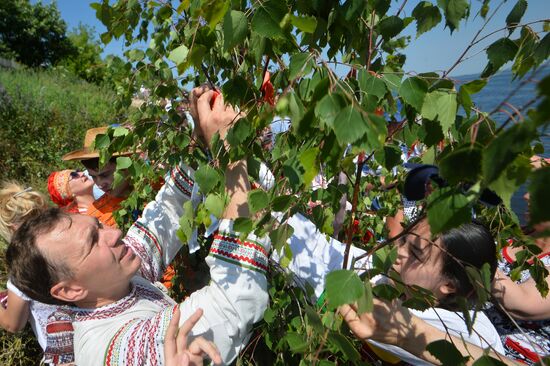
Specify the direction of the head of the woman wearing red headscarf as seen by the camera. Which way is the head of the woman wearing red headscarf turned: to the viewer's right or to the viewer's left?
to the viewer's right

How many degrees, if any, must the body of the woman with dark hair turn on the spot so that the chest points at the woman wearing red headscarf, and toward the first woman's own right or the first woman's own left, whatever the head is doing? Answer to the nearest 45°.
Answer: approximately 45° to the first woman's own right

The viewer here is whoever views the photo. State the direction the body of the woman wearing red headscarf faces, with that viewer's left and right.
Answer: facing to the right of the viewer

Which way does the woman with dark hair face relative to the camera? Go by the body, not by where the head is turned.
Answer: to the viewer's left

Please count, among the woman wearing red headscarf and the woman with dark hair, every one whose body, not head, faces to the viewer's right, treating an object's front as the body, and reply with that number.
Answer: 1
